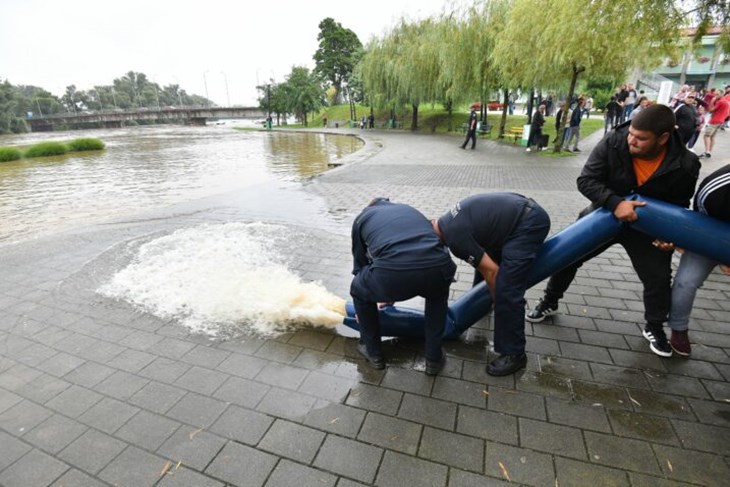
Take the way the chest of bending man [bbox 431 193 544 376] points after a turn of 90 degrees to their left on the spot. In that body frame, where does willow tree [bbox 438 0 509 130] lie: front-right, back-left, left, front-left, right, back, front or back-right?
back

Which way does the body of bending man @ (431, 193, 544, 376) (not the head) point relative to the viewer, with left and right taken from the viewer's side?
facing to the left of the viewer

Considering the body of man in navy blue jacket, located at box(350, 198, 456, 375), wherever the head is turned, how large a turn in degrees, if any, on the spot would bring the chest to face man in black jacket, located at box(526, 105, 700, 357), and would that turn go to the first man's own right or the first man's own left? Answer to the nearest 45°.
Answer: approximately 135° to the first man's own right

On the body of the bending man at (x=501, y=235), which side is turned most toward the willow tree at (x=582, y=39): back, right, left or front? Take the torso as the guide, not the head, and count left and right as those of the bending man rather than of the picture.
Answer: right

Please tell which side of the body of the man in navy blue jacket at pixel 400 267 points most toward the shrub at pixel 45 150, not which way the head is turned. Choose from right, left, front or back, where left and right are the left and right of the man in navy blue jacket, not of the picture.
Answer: front

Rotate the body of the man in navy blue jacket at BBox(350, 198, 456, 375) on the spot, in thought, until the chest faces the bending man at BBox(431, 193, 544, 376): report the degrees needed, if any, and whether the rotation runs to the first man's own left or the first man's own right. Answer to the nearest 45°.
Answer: approximately 135° to the first man's own right

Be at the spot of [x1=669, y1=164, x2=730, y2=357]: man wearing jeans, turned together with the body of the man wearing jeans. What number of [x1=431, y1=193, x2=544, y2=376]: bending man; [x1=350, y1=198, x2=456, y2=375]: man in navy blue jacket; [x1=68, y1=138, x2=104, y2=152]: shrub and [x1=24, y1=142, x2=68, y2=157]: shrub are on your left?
0

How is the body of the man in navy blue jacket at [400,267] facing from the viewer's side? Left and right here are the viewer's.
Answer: facing away from the viewer and to the left of the viewer

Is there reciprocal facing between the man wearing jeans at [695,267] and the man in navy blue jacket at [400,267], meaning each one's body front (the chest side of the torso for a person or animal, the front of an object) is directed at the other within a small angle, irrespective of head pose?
no

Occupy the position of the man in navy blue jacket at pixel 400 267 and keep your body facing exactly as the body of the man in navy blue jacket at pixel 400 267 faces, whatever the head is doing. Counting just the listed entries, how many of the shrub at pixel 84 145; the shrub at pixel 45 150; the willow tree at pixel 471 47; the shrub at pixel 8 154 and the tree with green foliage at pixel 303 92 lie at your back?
0

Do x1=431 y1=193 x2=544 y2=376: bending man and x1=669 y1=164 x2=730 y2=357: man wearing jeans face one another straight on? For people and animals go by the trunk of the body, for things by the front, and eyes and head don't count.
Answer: no

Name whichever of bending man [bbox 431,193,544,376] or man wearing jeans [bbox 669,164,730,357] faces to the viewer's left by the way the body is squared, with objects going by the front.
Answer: the bending man

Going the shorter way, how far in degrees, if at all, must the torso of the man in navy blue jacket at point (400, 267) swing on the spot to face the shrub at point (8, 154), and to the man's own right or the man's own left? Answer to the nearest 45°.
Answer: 0° — they already face it
